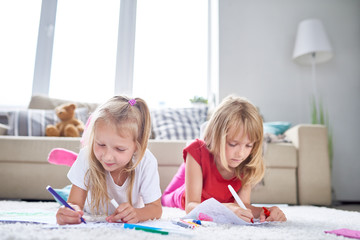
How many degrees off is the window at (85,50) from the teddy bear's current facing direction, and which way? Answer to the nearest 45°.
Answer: approximately 135° to its right

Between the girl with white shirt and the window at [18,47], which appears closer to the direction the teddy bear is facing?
the girl with white shirt

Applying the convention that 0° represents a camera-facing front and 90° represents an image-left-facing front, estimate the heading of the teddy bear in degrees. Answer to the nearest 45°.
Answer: approximately 45°

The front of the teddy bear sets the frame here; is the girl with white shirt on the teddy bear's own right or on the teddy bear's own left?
on the teddy bear's own left

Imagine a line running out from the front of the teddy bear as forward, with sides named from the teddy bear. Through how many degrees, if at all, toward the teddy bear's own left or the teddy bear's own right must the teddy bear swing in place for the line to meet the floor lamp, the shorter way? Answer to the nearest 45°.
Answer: approximately 135° to the teddy bear's own left

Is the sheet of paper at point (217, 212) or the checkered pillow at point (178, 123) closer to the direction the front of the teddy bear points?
the sheet of paper

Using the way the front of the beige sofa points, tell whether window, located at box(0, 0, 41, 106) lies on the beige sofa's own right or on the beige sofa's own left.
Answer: on the beige sofa's own right

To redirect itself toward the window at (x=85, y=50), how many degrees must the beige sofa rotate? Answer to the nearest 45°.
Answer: approximately 135° to its right

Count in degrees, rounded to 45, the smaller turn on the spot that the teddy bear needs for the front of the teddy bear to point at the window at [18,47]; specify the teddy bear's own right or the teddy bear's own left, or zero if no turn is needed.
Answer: approximately 90° to the teddy bear's own right

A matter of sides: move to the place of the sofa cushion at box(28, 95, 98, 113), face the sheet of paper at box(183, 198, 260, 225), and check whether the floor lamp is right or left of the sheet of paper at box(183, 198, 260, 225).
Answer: left
